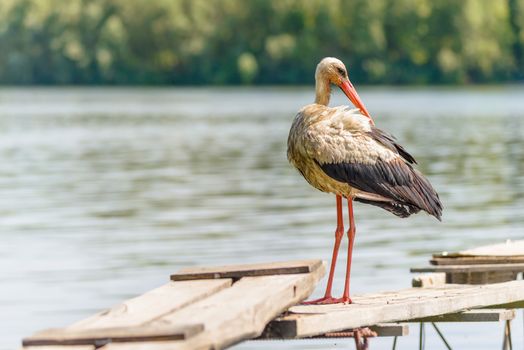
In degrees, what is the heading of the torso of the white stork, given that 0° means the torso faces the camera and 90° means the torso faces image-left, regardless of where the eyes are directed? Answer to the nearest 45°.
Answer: approximately 90°

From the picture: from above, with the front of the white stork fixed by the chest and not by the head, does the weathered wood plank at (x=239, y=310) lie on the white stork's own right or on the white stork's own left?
on the white stork's own left

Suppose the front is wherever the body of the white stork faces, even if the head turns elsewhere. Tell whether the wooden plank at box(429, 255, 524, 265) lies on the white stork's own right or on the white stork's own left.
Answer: on the white stork's own right

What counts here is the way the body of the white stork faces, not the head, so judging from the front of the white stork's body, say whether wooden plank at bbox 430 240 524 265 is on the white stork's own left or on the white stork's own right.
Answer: on the white stork's own right

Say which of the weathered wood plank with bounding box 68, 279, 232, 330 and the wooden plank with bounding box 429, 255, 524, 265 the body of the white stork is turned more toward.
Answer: the weathered wood plank
